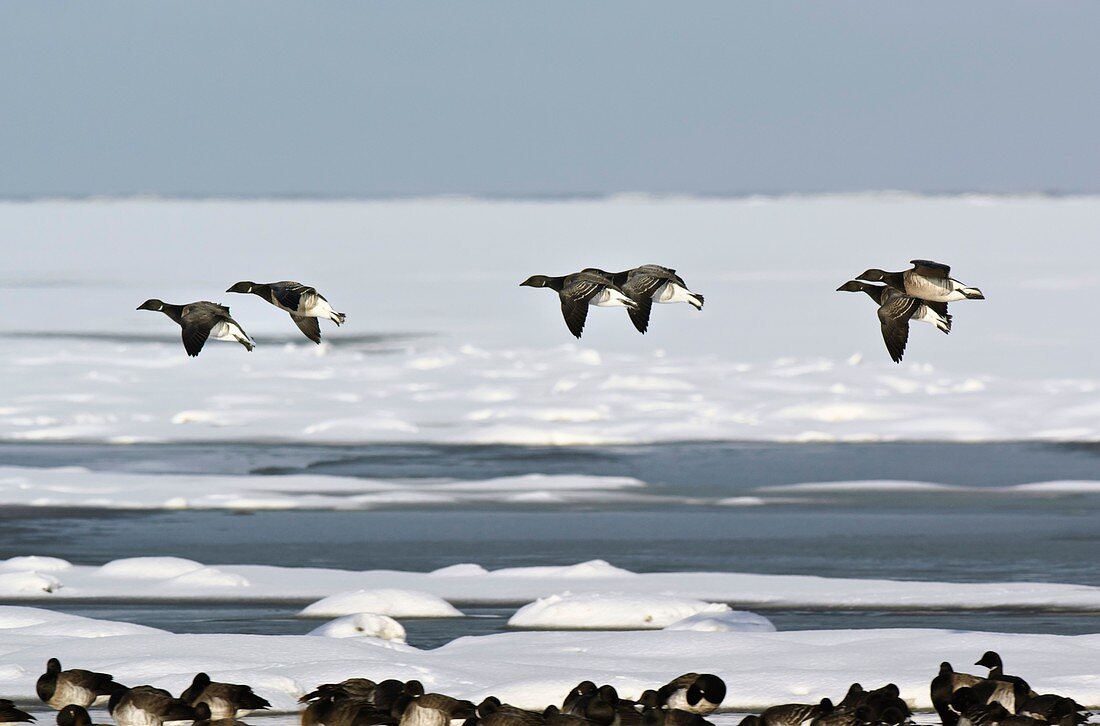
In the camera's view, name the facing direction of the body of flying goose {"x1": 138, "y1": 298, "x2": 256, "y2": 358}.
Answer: to the viewer's left

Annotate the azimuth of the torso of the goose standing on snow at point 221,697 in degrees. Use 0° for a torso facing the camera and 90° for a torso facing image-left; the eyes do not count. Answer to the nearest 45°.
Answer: approximately 90°

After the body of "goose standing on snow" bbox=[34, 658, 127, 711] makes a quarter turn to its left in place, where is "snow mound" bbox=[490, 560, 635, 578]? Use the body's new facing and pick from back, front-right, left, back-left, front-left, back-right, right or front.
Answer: back-left

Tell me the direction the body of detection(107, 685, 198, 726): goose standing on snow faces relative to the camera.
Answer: to the viewer's left

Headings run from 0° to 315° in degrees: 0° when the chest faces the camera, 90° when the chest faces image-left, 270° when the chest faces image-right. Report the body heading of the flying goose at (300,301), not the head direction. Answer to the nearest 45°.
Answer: approximately 90°

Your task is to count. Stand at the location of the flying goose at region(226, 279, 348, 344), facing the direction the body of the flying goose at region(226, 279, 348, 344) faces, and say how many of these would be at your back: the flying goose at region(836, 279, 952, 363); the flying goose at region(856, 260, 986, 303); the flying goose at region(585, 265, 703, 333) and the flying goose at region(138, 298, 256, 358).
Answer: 3

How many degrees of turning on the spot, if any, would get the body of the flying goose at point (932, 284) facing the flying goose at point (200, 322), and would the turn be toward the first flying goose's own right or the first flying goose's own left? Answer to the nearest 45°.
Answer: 0° — it already faces it

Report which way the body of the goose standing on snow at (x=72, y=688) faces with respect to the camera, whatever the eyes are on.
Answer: to the viewer's left
